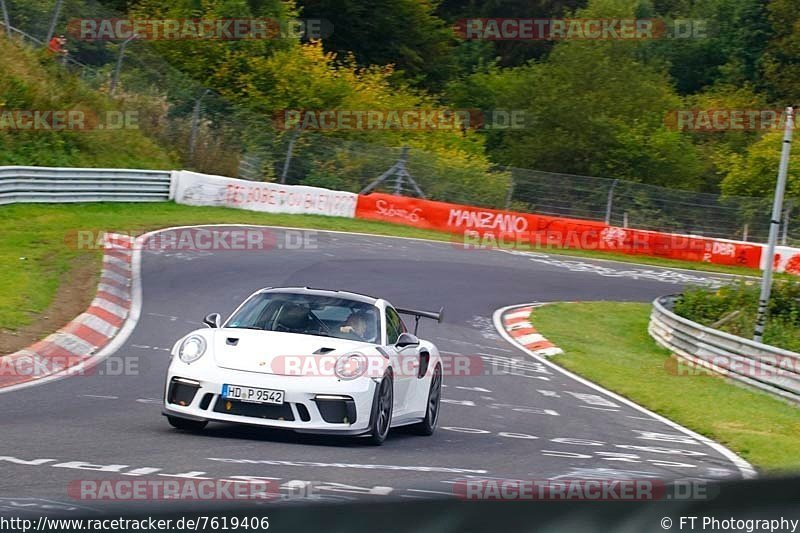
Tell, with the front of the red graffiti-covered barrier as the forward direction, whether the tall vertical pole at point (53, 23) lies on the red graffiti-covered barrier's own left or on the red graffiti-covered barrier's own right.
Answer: on the red graffiti-covered barrier's own right

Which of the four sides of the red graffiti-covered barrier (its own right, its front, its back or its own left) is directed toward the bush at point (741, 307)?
front

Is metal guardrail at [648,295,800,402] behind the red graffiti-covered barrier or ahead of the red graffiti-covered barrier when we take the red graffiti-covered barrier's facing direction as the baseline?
ahead

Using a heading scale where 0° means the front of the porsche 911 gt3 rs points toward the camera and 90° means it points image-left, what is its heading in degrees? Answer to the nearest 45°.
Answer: approximately 45°

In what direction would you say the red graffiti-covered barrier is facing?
toward the camera

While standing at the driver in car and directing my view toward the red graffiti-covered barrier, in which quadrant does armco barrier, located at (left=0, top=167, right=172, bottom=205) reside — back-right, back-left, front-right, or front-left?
front-left

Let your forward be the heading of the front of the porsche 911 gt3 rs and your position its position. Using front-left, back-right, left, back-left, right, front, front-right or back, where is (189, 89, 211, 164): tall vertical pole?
back-right

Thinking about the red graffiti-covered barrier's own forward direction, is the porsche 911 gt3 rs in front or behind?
in front

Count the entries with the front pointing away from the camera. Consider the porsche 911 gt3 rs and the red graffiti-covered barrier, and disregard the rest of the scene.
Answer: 0

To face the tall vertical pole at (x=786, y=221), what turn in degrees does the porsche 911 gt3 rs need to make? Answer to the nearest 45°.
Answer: approximately 180°

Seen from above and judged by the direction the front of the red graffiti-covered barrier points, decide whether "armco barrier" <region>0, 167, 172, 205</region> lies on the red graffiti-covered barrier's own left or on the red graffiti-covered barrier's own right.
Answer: on the red graffiti-covered barrier's own right
